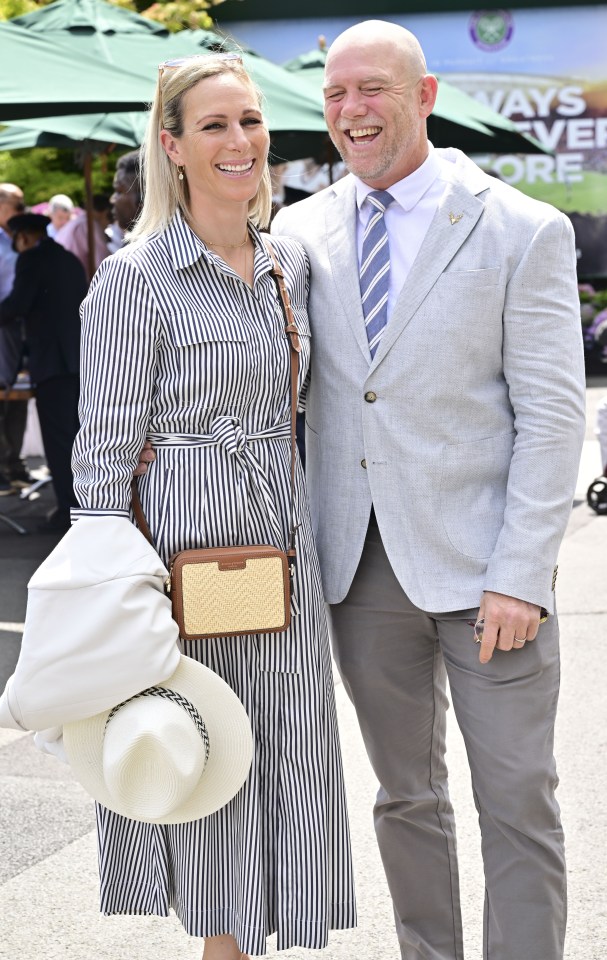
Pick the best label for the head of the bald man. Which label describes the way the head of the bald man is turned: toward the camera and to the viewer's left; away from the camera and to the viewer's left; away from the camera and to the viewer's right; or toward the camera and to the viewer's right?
toward the camera and to the viewer's left

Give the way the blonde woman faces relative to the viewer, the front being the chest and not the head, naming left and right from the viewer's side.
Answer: facing the viewer and to the right of the viewer

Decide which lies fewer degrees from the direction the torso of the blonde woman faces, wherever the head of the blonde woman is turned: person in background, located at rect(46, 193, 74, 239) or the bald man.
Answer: the bald man

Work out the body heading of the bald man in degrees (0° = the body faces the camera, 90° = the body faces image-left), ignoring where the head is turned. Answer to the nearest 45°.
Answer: approximately 45°

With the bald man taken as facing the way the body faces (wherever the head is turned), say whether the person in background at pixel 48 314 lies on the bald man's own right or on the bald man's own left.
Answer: on the bald man's own right
